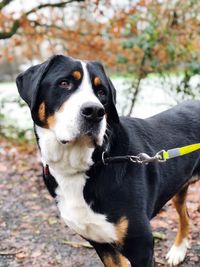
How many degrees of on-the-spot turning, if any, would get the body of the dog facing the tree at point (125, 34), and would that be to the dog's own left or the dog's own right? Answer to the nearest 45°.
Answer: approximately 135° to the dog's own right

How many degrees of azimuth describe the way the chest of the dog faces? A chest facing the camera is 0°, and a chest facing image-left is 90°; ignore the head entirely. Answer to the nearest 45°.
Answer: approximately 45°
